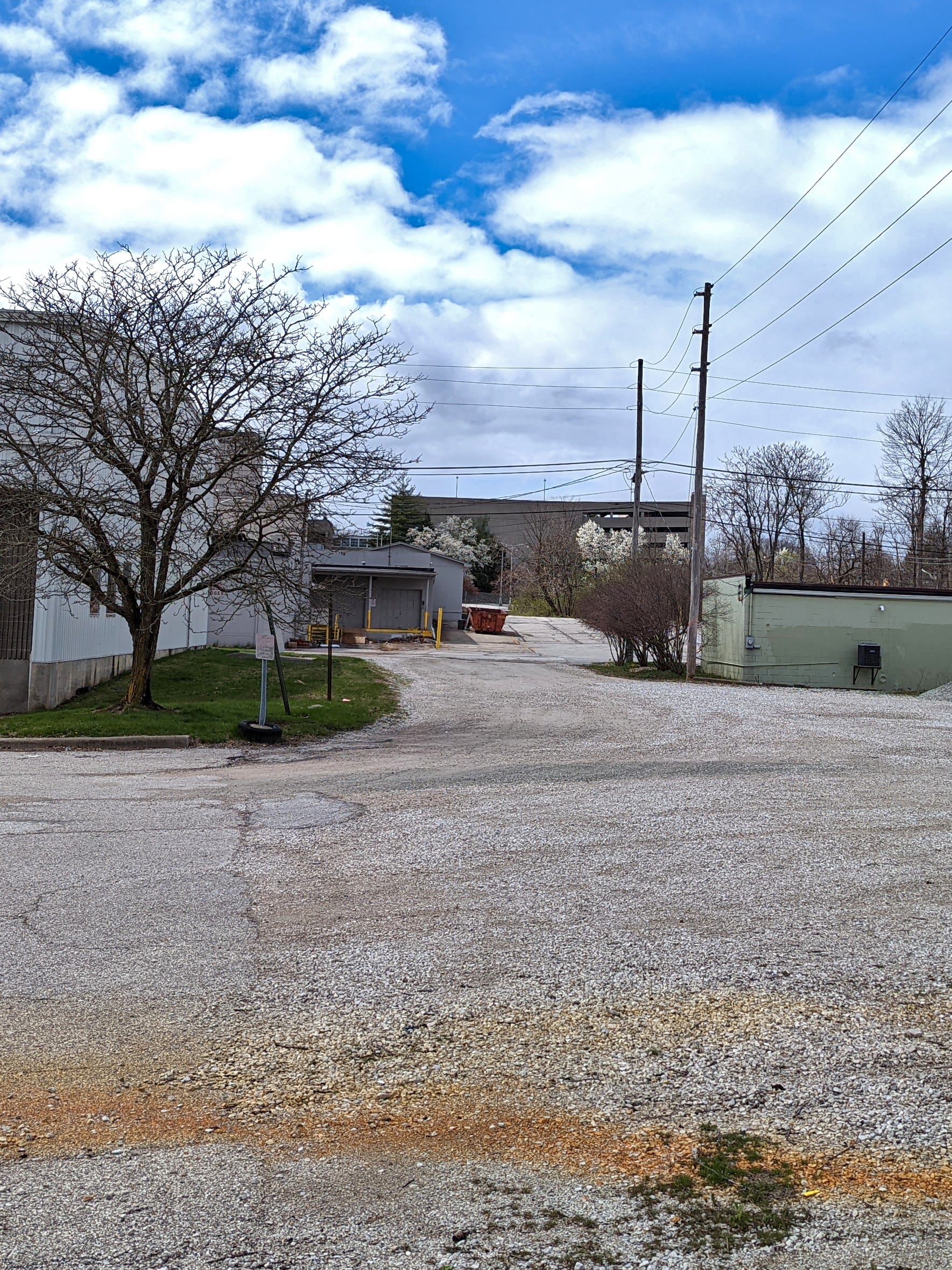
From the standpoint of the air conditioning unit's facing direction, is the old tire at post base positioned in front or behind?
in front

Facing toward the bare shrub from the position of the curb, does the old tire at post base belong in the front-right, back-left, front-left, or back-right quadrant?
front-right

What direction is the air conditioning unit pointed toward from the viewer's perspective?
toward the camera

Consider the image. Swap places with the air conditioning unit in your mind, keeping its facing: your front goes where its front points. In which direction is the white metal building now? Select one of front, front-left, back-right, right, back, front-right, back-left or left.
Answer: front-right

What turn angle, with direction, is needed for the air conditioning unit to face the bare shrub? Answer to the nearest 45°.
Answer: approximately 90° to its right

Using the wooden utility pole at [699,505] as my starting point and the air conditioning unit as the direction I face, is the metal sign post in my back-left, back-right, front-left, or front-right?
back-right

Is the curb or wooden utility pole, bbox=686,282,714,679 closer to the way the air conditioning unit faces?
the curb

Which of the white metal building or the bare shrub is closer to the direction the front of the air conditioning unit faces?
the white metal building

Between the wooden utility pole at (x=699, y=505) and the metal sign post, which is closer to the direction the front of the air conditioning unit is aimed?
the metal sign post

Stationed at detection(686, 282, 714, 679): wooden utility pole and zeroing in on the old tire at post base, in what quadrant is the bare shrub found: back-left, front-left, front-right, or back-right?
back-right

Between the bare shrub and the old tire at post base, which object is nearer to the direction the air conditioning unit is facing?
the old tire at post base
